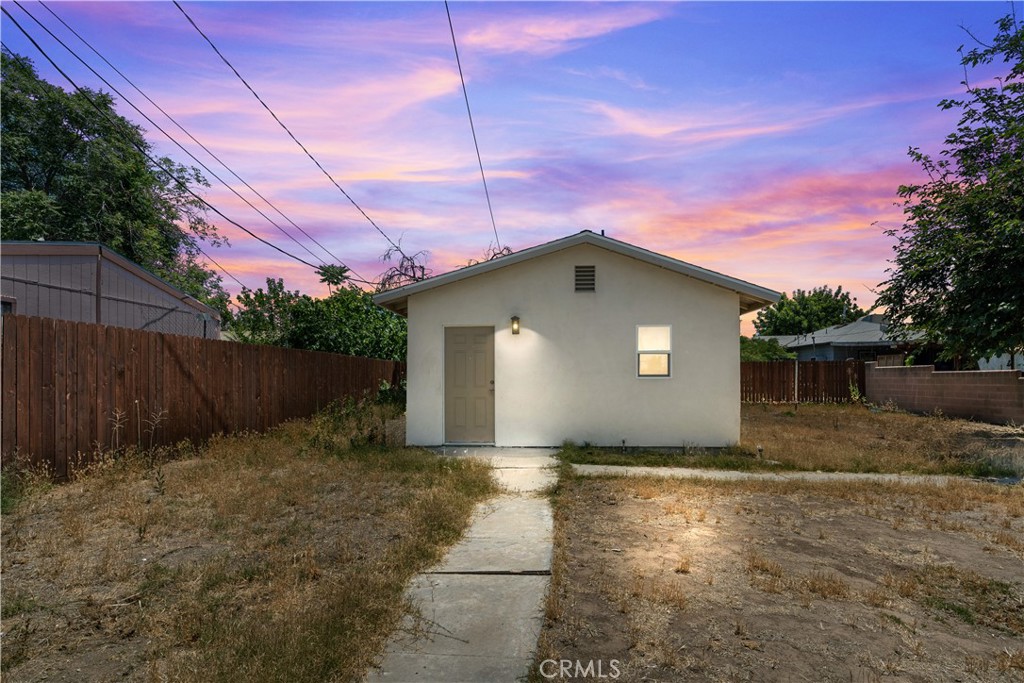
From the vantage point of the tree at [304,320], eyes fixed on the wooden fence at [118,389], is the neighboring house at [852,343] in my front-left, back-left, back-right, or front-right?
back-left

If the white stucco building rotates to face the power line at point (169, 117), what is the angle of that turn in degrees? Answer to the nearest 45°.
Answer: approximately 90° to its right

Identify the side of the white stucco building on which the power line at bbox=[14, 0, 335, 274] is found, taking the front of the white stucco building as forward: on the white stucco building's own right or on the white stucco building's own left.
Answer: on the white stucco building's own right

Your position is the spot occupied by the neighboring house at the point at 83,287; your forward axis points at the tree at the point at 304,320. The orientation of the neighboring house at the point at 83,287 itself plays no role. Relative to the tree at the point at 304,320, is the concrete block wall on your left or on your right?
right

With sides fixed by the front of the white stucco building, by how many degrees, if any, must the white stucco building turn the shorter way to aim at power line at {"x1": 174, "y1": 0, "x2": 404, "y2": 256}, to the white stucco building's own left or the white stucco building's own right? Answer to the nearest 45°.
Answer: approximately 90° to the white stucco building's own right

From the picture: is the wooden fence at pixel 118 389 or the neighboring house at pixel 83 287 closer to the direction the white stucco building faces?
the wooden fence

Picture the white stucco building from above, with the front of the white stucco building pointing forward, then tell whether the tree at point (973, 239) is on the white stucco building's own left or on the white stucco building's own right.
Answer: on the white stucco building's own left

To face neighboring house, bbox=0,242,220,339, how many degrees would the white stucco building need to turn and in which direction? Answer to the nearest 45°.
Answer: approximately 90° to its right

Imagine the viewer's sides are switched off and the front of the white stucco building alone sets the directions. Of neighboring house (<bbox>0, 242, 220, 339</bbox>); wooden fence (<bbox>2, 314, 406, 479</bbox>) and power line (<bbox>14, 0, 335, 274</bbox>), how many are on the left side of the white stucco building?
0

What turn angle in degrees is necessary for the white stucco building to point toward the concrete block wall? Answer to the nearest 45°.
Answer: approximately 135° to its left

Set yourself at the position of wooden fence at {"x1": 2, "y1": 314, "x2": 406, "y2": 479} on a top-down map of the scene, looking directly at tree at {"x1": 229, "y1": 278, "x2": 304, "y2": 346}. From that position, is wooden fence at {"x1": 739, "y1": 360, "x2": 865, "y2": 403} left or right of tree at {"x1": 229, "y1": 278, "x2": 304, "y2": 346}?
right

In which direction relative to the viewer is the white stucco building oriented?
toward the camera

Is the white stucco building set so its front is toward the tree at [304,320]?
no
